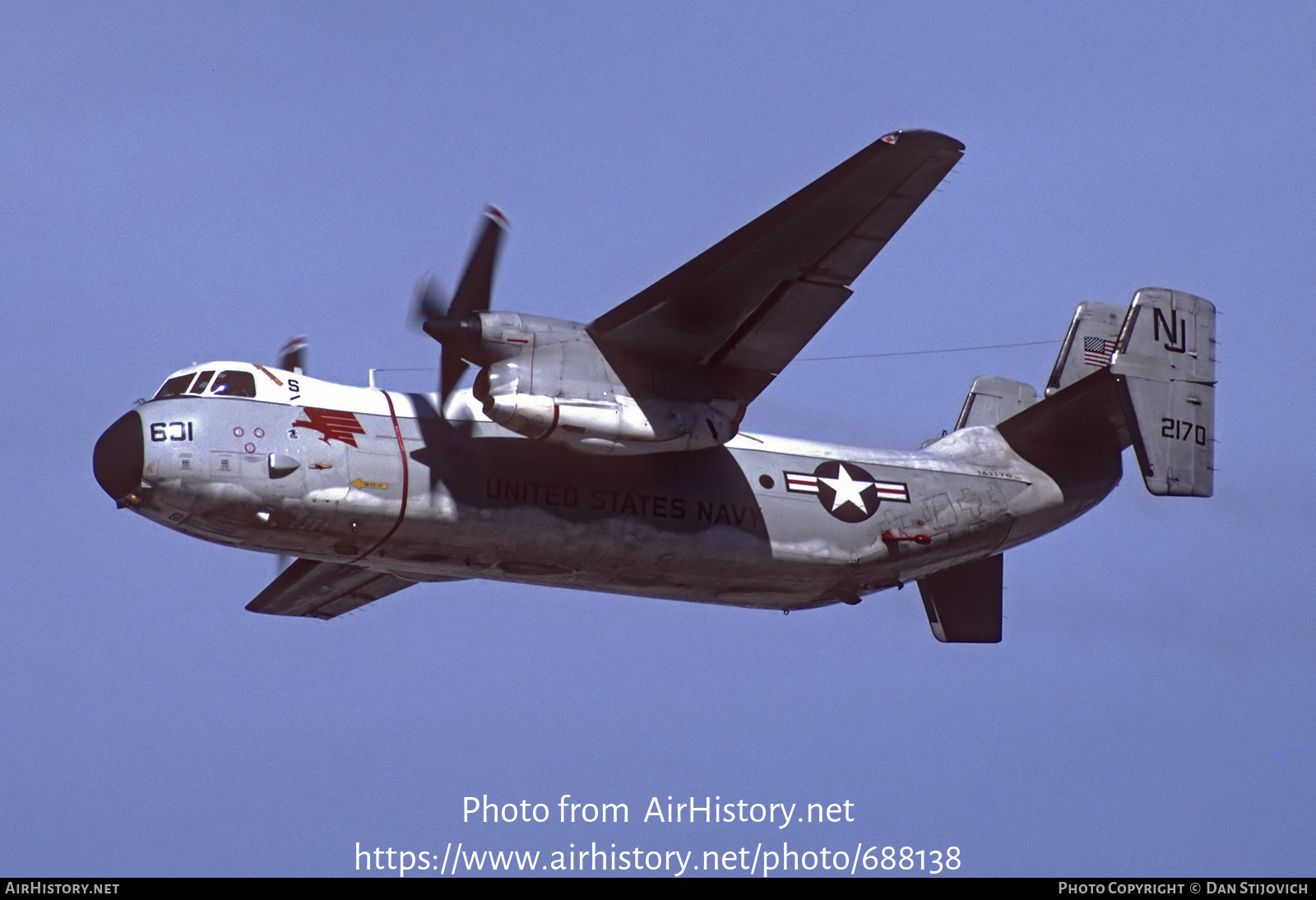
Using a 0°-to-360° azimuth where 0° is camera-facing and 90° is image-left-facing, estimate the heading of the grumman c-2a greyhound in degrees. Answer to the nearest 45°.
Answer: approximately 90°
